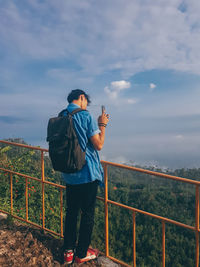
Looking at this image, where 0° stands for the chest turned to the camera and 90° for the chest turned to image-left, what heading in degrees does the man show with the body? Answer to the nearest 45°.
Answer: approximately 225°

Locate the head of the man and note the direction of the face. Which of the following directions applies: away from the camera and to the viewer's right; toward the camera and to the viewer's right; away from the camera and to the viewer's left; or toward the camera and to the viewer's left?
away from the camera and to the viewer's right
